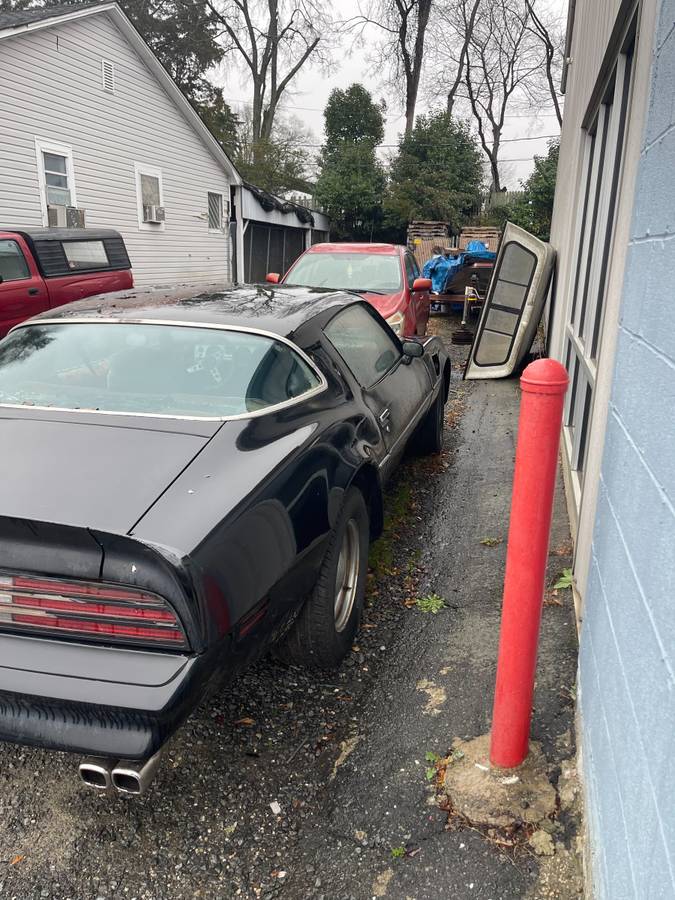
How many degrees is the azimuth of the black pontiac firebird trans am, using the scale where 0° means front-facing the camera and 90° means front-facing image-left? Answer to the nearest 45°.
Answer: approximately 225°

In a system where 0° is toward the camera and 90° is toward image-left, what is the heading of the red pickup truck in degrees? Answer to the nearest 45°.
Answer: approximately 45°

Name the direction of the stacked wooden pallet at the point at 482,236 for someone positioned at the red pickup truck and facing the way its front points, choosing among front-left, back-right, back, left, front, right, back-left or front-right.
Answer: back

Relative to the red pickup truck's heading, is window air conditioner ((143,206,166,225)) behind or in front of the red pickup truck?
behind

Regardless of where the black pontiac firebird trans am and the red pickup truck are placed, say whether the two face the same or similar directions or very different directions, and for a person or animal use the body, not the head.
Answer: very different directions

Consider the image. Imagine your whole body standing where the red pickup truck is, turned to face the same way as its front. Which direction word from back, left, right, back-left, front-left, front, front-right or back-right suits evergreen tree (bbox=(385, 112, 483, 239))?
back

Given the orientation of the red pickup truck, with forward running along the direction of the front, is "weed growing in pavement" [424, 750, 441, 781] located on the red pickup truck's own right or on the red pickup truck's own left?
on the red pickup truck's own left
